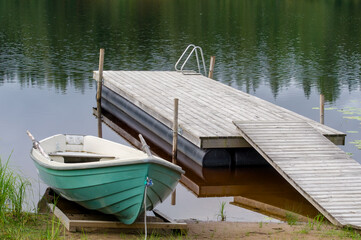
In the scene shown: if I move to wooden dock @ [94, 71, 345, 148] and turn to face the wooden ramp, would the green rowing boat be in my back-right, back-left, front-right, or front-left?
front-right

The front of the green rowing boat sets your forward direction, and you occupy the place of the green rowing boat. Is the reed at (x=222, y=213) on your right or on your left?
on your left
